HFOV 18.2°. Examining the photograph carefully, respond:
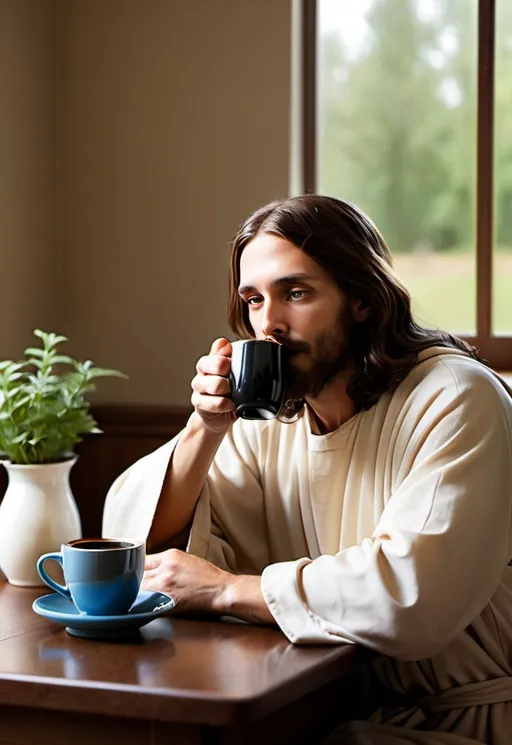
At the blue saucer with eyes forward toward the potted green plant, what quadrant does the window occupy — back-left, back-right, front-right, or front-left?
front-right

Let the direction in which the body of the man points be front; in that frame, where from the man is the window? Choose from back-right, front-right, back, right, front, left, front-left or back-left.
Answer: back-right

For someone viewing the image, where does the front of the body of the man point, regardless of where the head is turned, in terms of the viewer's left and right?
facing the viewer and to the left of the viewer

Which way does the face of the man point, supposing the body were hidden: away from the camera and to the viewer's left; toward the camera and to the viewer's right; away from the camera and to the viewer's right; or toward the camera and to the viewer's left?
toward the camera and to the viewer's left
